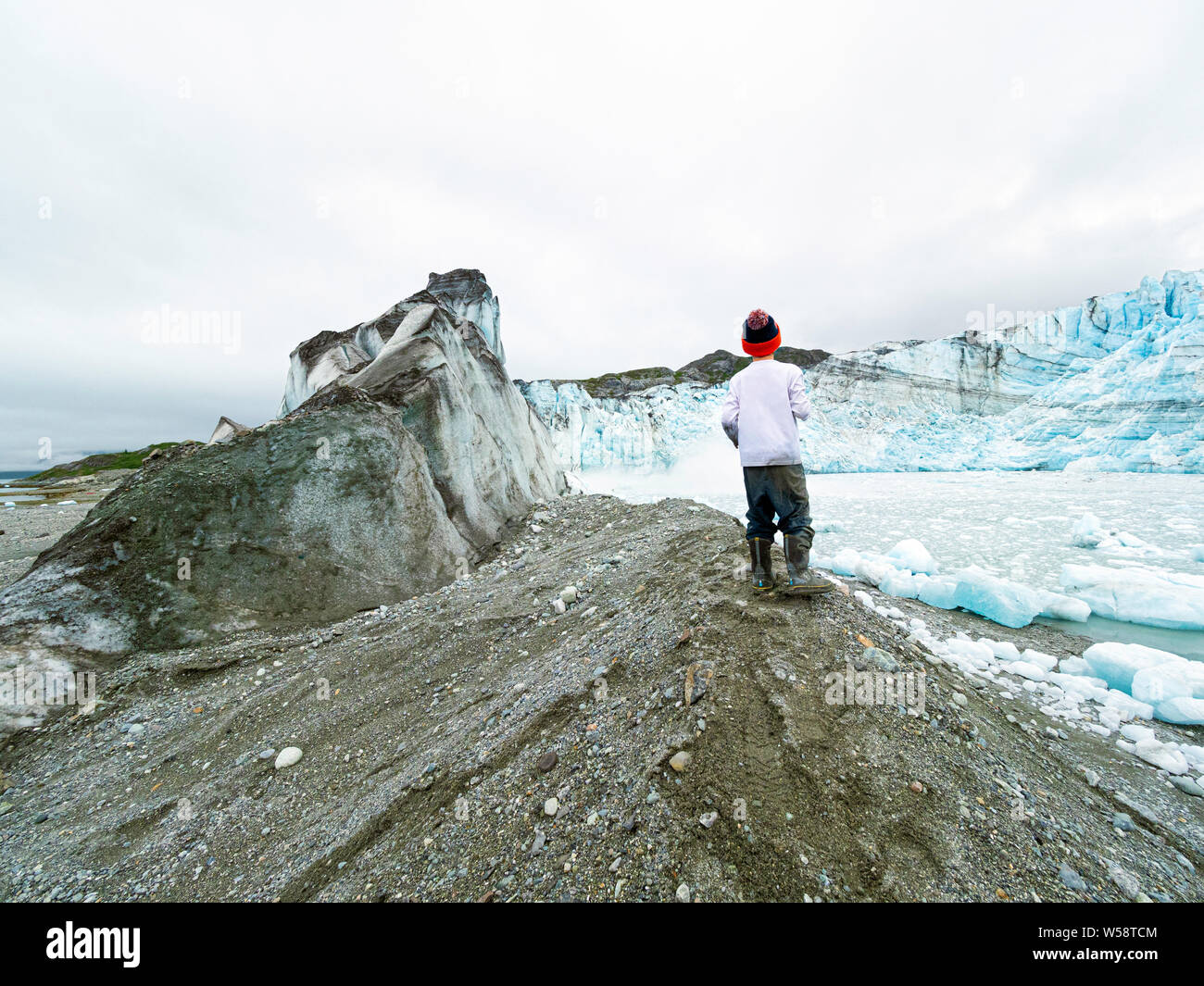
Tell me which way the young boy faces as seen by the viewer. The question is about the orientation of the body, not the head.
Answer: away from the camera

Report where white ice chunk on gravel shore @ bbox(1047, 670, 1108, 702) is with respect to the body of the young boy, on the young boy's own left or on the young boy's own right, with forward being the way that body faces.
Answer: on the young boy's own right

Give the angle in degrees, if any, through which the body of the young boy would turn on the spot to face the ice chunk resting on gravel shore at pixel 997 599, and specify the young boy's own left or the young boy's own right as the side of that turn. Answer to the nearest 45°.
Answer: approximately 45° to the young boy's own right

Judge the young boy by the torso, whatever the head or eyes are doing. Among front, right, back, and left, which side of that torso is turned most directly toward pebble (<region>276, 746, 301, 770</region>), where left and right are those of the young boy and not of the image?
left

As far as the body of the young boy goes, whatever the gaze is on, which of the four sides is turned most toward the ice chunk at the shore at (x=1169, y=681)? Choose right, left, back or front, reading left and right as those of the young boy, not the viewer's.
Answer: right

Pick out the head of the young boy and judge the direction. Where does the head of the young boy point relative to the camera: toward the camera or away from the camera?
away from the camera

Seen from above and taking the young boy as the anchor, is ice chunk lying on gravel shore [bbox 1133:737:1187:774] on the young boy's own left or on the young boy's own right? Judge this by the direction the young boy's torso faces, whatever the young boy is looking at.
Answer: on the young boy's own right

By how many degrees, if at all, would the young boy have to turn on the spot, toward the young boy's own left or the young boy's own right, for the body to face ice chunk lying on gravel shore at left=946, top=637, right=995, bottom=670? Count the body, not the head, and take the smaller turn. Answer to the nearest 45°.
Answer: approximately 45° to the young boy's own right

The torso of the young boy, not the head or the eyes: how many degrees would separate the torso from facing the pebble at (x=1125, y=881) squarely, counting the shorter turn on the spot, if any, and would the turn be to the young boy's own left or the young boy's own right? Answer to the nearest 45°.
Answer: approximately 135° to the young boy's own right

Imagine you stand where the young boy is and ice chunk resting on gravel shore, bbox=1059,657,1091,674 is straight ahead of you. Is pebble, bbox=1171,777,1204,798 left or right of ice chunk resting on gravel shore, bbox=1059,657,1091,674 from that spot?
right
